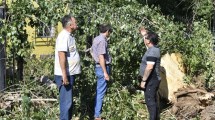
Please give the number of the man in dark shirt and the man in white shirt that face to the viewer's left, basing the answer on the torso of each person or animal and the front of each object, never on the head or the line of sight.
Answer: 1

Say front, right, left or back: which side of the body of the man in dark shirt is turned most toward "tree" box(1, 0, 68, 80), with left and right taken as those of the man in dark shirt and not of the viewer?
front

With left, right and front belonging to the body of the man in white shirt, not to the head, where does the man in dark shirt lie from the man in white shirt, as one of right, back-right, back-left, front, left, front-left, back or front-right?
front

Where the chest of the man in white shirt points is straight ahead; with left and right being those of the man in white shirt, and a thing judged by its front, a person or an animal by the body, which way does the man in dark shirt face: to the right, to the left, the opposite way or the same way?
the opposite way

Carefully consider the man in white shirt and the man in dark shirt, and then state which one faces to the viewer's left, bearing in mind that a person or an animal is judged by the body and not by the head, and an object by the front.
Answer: the man in dark shirt

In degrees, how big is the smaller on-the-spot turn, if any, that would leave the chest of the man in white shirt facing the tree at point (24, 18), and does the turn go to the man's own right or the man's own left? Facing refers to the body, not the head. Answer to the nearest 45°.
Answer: approximately 135° to the man's own left

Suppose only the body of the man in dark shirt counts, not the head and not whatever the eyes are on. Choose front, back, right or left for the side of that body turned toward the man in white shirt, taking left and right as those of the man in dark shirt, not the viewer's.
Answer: front

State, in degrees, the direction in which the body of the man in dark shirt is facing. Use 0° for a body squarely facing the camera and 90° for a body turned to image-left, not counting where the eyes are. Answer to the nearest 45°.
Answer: approximately 90°

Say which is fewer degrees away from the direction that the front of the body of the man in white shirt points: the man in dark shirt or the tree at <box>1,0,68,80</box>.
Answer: the man in dark shirt

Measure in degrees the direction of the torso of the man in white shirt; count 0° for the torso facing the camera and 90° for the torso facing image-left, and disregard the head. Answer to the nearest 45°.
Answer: approximately 270°
